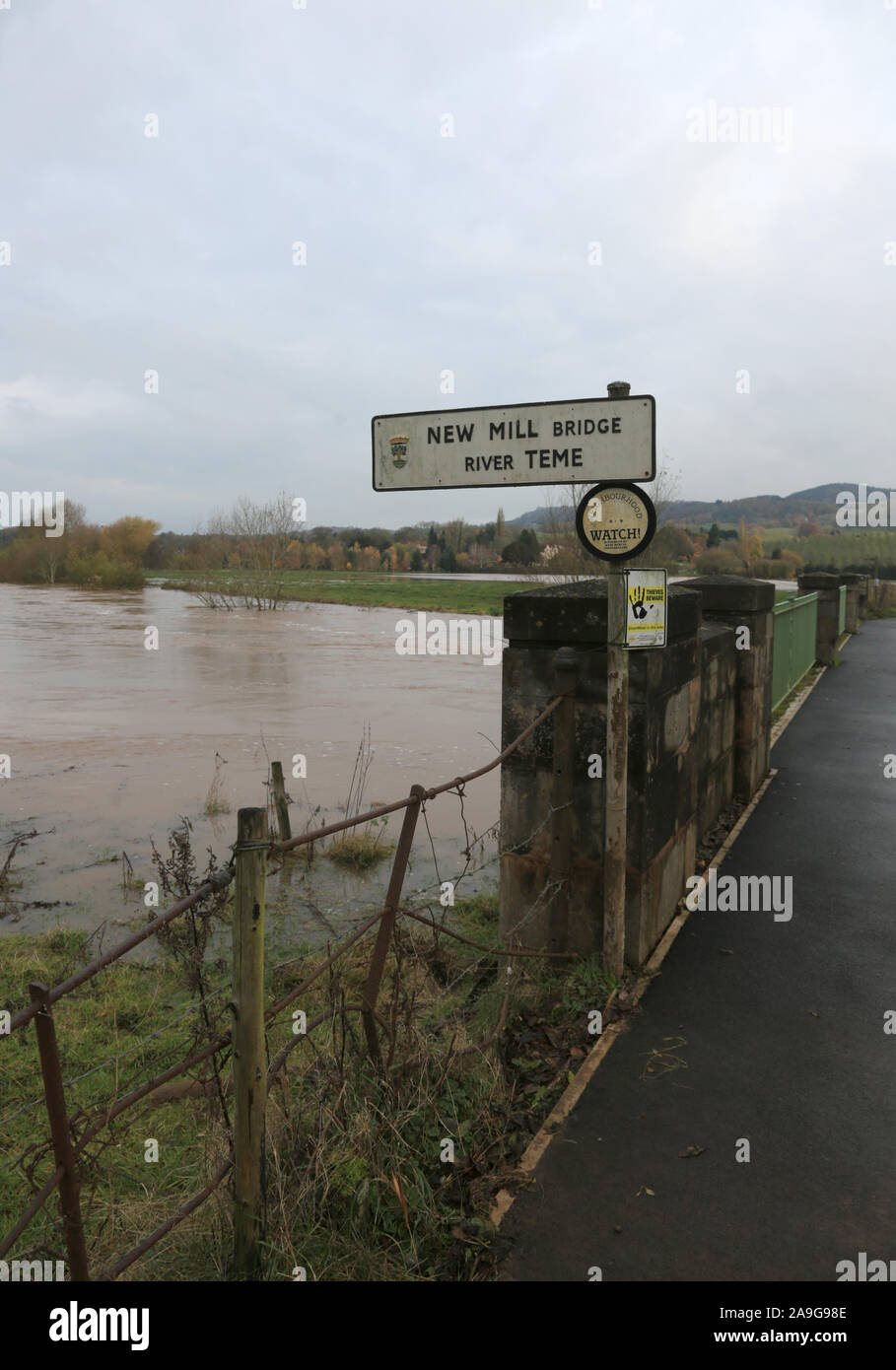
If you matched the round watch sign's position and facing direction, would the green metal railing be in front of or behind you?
behind

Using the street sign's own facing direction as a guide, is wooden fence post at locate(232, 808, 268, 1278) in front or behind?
in front

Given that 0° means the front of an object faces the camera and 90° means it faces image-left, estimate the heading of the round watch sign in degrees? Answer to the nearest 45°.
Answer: approximately 0°

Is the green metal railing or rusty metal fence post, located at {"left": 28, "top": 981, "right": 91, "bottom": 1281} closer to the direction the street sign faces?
the rusty metal fence post

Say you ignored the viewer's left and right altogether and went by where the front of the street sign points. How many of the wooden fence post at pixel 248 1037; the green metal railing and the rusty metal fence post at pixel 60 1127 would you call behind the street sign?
1

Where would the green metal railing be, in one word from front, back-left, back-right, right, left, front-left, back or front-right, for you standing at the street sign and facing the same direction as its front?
back
